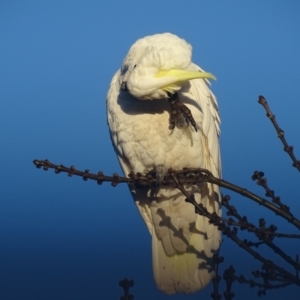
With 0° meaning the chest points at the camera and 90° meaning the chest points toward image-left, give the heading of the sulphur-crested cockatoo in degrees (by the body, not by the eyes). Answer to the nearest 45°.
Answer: approximately 0°
